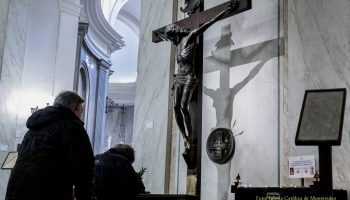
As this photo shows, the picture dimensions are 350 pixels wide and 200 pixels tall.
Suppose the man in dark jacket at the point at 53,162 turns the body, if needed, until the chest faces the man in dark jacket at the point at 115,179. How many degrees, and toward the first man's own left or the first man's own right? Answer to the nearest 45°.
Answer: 0° — they already face them

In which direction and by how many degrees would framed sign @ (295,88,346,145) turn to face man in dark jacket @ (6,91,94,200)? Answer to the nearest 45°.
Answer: approximately 90° to its right

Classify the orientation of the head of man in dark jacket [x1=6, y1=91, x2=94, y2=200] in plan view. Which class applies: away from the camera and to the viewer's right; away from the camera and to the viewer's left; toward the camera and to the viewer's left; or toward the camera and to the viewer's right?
away from the camera and to the viewer's right

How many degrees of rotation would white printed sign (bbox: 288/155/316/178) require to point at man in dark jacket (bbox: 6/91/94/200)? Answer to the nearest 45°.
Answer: approximately 45° to its right

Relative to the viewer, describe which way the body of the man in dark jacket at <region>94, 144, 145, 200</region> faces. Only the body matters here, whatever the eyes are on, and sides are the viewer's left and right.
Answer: facing away from the viewer and to the right of the viewer

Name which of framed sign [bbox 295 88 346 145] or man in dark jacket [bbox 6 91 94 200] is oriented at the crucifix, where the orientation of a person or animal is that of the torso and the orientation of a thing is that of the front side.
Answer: the man in dark jacket

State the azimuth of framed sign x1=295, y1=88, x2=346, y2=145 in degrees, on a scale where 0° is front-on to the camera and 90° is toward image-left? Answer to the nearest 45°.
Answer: approximately 0°

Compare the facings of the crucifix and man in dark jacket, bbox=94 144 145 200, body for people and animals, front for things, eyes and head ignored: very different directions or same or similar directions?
very different directions

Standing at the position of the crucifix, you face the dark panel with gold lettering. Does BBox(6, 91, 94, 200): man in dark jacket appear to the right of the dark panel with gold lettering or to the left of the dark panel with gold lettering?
right
